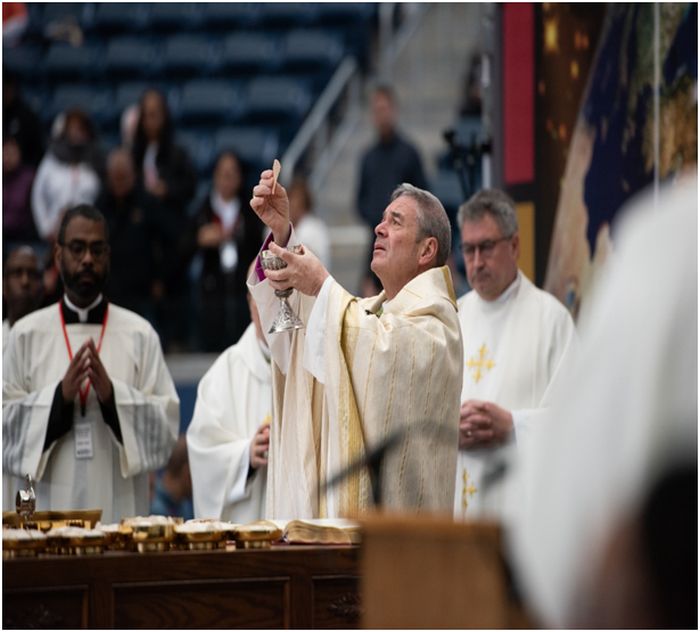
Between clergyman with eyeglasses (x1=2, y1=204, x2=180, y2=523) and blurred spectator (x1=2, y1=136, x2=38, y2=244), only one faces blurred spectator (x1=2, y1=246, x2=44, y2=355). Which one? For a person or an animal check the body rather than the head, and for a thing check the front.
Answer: blurred spectator (x1=2, y1=136, x2=38, y2=244)

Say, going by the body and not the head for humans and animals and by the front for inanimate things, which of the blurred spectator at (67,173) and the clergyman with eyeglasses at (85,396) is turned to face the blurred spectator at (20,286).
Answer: the blurred spectator at (67,173)

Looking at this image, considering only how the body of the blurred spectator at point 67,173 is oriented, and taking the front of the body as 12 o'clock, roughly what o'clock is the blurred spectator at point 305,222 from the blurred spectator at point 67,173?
the blurred spectator at point 305,222 is roughly at 10 o'clock from the blurred spectator at point 67,173.

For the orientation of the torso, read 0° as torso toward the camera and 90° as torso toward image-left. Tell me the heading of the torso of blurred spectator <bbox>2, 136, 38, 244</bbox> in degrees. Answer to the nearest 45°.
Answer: approximately 0°
